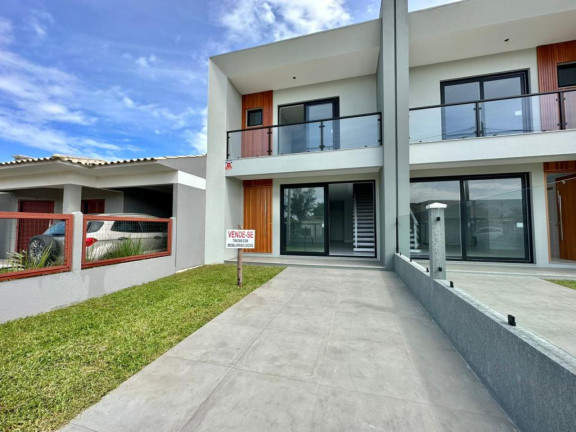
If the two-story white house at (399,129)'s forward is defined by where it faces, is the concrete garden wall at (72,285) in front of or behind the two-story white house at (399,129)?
in front

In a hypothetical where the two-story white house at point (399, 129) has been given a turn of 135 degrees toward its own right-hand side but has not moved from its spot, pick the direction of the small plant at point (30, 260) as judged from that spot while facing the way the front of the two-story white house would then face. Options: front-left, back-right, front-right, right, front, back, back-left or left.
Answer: left

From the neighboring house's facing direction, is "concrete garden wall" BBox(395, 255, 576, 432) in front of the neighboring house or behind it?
in front

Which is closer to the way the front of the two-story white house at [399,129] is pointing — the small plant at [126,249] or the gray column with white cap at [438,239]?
the gray column with white cap

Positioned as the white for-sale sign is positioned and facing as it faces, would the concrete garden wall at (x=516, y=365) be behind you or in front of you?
in front

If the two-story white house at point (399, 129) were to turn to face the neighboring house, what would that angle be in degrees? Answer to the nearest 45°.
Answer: approximately 90° to its right

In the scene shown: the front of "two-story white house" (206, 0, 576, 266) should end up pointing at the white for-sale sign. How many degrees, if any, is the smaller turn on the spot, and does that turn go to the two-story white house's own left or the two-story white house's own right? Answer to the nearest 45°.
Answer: approximately 45° to the two-story white house's own right

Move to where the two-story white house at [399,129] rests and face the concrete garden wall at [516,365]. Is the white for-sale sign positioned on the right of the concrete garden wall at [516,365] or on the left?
right

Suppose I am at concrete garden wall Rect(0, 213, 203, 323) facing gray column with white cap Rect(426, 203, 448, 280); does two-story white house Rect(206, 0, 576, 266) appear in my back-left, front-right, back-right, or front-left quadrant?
front-left

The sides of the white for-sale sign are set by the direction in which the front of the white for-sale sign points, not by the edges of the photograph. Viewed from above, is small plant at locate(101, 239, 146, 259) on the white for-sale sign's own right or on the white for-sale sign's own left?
on the white for-sale sign's own right

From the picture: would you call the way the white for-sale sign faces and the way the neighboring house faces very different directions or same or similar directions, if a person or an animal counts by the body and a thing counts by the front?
same or similar directions

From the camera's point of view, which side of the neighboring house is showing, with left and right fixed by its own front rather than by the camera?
front

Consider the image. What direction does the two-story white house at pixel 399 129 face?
toward the camera

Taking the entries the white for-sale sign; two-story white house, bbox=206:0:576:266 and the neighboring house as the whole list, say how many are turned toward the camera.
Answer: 3

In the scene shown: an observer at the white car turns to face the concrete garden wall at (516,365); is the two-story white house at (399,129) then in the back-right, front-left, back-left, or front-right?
front-left
